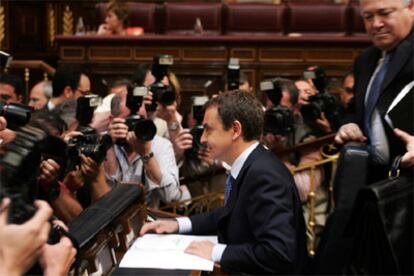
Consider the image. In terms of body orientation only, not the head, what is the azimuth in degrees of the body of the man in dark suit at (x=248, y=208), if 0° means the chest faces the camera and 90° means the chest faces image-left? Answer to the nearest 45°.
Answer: approximately 90°

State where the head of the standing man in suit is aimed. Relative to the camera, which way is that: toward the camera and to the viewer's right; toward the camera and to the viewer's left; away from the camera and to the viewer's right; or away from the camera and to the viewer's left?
toward the camera and to the viewer's left

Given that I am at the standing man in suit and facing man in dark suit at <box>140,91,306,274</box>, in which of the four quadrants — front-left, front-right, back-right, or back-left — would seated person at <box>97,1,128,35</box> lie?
back-right

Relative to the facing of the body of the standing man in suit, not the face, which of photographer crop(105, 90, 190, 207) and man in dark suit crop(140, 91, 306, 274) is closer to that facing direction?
the man in dark suit

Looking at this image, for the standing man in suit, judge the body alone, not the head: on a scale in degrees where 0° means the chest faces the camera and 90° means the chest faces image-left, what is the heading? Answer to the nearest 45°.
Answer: approximately 45°

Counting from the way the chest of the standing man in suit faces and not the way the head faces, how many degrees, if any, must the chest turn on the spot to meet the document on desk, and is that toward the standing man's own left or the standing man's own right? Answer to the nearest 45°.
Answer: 0° — they already face it

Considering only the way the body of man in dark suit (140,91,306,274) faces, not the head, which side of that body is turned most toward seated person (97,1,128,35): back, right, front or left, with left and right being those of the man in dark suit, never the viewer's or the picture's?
right

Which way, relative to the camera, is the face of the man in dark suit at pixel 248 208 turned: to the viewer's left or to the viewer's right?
to the viewer's left

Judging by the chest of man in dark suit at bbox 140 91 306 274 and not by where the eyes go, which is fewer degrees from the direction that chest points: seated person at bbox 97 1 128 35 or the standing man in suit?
the seated person

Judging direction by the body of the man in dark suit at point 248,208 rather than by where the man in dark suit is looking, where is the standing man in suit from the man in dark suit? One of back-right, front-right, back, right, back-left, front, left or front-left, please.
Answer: back-right

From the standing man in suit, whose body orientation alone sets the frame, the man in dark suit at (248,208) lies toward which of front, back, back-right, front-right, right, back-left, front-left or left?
front
